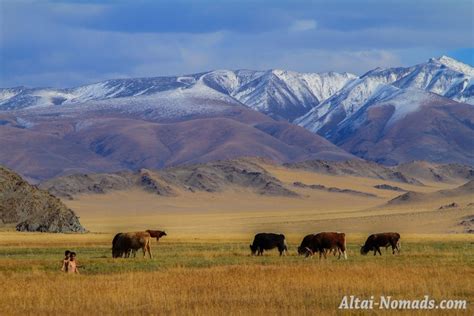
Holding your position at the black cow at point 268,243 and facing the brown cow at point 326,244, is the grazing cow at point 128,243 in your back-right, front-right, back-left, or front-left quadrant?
back-right

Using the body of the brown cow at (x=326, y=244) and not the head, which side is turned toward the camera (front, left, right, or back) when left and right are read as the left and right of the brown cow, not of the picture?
left

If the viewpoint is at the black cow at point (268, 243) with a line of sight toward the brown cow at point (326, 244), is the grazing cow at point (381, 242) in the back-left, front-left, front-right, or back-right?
front-left

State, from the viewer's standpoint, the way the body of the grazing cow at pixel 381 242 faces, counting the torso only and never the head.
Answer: to the viewer's left

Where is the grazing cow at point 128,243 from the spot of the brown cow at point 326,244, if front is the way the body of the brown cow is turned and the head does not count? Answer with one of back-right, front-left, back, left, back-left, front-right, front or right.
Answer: front

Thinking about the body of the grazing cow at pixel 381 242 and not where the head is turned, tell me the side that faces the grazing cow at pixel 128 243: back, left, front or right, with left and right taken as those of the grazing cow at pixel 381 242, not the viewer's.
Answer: front

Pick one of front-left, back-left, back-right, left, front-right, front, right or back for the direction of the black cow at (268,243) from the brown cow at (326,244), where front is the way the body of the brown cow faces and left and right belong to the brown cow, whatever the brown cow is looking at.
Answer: front-right
